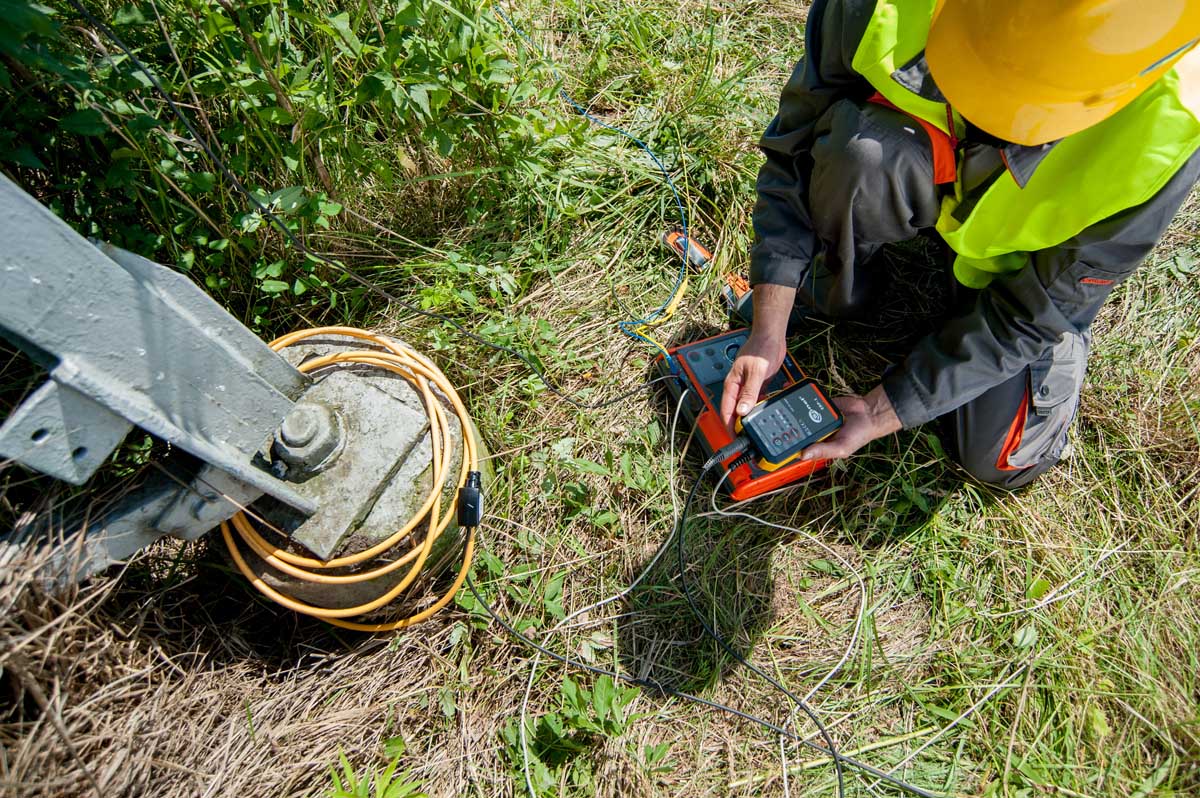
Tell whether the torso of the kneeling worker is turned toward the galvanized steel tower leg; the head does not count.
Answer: yes

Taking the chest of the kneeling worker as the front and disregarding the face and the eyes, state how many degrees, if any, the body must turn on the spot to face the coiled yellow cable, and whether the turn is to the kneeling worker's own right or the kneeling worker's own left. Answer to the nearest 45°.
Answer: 0° — they already face it

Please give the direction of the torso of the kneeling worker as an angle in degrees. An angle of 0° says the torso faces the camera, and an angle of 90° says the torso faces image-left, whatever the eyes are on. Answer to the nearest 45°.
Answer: approximately 45°
